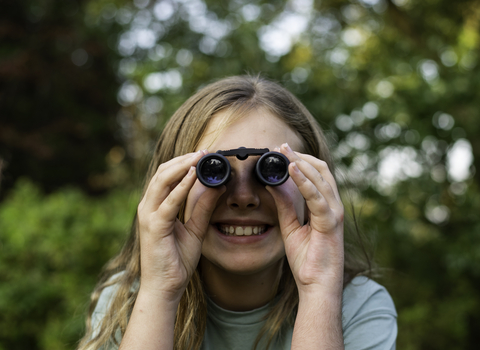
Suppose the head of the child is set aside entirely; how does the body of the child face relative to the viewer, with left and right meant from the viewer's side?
facing the viewer
